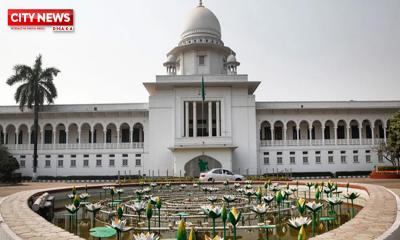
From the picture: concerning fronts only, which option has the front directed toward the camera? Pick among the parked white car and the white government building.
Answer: the white government building

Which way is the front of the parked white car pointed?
to the viewer's right

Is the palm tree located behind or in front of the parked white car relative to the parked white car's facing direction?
behind

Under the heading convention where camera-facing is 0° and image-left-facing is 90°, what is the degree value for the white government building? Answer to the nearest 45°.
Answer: approximately 0°

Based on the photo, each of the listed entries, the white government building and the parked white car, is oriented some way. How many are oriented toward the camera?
1

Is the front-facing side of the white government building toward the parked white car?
yes

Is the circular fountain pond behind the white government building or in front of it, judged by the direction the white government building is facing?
in front

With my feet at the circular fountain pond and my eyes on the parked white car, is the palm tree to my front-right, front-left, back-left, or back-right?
front-left

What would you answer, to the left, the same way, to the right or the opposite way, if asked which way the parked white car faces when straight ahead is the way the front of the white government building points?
to the left
